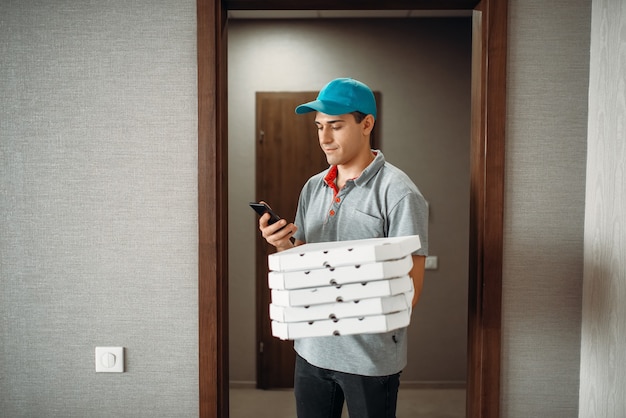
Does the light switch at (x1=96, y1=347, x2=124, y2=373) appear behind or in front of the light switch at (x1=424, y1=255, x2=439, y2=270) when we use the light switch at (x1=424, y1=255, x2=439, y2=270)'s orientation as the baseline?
in front

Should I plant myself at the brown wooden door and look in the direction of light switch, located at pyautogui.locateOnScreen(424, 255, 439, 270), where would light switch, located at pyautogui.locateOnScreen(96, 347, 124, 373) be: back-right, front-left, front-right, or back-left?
back-right

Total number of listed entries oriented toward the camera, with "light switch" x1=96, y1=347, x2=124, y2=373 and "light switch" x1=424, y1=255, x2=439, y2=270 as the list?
2

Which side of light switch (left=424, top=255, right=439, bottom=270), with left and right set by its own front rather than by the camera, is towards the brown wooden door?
right

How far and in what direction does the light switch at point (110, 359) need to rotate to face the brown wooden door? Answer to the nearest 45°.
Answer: approximately 135° to its left

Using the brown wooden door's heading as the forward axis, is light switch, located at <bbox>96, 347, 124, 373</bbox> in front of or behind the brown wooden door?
in front

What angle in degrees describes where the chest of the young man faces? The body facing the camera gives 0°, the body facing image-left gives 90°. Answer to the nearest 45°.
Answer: approximately 45°

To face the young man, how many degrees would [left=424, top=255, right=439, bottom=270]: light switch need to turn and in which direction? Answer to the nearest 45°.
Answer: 0° — it already faces them

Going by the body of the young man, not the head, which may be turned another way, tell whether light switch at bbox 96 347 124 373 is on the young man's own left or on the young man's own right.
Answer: on the young man's own right
